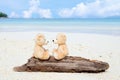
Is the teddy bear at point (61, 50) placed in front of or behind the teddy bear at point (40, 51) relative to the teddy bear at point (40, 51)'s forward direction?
in front

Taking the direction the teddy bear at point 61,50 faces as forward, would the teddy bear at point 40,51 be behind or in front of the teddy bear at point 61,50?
in front
